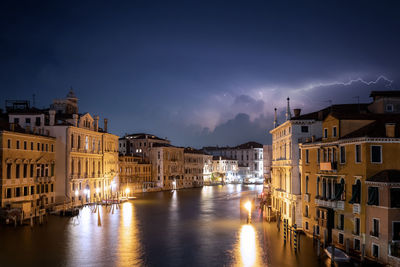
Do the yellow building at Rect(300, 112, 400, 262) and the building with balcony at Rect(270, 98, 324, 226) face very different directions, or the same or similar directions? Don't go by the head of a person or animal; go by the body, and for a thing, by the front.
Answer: same or similar directions

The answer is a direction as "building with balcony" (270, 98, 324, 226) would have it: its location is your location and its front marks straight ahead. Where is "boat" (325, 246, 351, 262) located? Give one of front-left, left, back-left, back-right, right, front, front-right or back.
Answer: front-left

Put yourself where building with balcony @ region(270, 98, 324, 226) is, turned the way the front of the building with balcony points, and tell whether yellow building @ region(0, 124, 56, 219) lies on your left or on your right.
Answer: on your right

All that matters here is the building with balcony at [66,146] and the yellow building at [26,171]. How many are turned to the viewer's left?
0

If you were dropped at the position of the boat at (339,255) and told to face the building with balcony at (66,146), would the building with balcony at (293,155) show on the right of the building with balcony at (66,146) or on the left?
right

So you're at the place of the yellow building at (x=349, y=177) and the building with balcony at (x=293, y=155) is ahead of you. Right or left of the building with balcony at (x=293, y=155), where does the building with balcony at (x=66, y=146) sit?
left

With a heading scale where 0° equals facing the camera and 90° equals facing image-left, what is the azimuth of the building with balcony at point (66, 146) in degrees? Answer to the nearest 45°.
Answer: approximately 315°

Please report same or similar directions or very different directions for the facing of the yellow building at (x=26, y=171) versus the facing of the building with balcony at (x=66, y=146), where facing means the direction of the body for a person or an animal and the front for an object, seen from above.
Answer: same or similar directions

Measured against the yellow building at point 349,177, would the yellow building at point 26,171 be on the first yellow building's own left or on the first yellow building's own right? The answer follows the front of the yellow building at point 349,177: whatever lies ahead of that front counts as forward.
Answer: on the first yellow building's own right

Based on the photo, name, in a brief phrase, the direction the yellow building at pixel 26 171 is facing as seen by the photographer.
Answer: facing the viewer and to the right of the viewer

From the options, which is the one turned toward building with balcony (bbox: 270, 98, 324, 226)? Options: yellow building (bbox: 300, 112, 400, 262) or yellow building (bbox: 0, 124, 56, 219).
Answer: yellow building (bbox: 0, 124, 56, 219)

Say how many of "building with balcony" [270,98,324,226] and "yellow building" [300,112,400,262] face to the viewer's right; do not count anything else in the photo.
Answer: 0

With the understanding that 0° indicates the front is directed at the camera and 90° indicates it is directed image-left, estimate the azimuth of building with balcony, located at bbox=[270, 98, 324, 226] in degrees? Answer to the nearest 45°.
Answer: approximately 45°

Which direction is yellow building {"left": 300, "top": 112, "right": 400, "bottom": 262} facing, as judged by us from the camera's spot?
facing the viewer and to the left of the viewer
